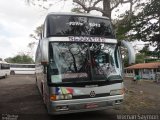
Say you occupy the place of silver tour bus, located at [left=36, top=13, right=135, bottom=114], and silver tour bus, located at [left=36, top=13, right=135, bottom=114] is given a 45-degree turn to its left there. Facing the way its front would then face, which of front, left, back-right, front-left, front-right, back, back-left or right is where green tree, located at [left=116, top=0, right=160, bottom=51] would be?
left

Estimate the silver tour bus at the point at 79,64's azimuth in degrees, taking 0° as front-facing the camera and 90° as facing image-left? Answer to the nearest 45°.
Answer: approximately 0°
